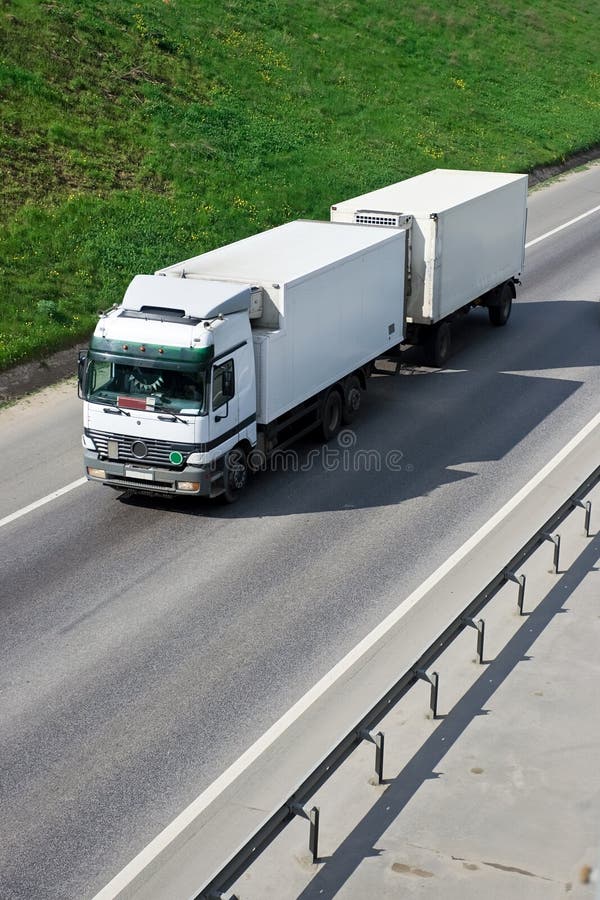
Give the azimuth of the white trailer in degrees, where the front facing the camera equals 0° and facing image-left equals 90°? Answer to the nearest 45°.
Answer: approximately 45°

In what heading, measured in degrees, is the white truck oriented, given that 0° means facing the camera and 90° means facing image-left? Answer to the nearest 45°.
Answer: approximately 45°

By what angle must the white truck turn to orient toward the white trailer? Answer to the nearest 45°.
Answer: approximately 180°

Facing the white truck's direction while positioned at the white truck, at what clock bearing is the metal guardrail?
The metal guardrail is roughly at 10 o'clock from the white truck.

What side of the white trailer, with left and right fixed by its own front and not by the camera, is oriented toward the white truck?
front

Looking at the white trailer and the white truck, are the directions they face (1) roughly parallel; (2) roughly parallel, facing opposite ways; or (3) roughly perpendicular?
roughly parallel

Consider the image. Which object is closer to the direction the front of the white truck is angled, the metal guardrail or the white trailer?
the metal guardrail

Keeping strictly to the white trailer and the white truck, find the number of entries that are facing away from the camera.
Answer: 0

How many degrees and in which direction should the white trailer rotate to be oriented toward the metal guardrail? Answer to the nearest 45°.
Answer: approximately 45° to its left
